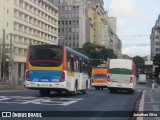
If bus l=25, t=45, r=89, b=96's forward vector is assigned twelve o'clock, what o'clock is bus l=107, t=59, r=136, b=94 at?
bus l=107, t=59, r=136, b=94 is roughly at 1 o'clock from bus l=25, t=45, r=89, b=96.

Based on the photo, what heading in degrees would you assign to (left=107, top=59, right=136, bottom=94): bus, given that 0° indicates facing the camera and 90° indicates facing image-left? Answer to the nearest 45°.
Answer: approximately 180°

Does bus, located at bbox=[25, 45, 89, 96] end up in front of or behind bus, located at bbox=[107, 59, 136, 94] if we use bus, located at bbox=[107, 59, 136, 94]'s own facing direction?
behind

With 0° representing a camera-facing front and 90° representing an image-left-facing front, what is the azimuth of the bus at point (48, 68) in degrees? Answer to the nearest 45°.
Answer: approximately 180°

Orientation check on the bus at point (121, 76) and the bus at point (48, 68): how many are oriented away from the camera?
2
